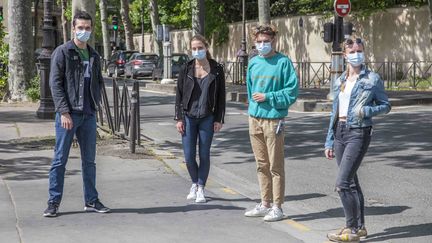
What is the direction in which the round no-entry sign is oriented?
toward the camera

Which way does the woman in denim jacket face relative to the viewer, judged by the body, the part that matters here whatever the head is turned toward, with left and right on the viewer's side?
facing the viewer and to the left of the viewer

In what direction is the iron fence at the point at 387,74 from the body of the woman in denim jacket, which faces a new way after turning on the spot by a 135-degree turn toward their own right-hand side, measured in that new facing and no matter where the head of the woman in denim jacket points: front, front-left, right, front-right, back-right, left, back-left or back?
front

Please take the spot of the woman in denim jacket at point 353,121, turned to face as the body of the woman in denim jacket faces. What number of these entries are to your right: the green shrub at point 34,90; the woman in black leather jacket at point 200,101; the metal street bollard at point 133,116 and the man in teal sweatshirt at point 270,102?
4

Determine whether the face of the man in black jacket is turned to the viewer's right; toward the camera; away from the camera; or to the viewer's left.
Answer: toward the camera

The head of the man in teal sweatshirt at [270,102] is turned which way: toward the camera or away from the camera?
toward the camera

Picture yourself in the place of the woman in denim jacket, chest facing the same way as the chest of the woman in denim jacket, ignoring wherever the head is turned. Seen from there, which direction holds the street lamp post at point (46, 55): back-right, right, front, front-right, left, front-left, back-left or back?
right

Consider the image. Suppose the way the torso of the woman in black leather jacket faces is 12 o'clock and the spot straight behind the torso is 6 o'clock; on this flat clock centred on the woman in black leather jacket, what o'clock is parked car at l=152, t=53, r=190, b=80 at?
The parked car is roughly at 6 o'clock from the woman in black leather jacket.

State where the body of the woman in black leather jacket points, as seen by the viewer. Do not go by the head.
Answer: toward the camera

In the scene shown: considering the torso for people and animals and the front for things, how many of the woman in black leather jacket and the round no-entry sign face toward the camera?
2

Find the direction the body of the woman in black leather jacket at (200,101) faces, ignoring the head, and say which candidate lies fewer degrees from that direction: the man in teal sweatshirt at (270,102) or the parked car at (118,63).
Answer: the man in teal sweatshirt

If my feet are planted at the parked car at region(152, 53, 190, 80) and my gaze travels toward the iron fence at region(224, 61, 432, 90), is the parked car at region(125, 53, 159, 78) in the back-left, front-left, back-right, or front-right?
back-left

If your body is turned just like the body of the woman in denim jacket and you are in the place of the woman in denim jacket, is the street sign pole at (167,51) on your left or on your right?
on your right

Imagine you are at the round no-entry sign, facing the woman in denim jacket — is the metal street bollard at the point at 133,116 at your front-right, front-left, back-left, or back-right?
front-right

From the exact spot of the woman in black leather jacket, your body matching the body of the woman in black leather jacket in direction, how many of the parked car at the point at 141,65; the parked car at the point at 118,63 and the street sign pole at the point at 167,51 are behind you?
3

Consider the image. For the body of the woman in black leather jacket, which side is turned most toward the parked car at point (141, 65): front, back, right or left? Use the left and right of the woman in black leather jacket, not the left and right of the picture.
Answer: back

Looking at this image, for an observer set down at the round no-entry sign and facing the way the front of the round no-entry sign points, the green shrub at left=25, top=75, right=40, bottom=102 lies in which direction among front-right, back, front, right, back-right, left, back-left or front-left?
right

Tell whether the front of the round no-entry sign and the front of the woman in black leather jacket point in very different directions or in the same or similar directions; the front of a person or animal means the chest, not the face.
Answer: same or similar directions

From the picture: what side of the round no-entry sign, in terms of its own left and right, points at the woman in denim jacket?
front
